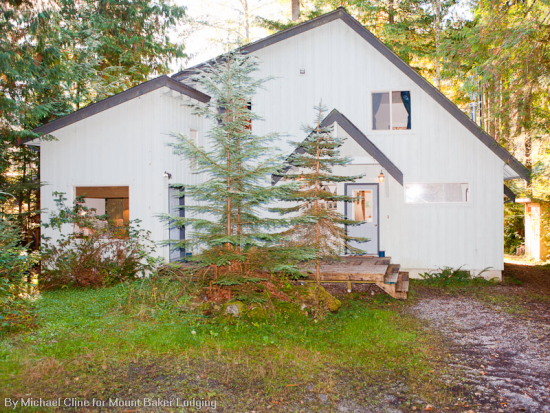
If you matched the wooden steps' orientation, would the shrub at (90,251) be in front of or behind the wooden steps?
behind

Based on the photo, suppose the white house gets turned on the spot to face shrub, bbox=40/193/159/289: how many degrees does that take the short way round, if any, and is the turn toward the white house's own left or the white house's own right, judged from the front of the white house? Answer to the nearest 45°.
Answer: approximately 90° to the white house's own right

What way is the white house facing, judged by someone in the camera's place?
facing the viewer

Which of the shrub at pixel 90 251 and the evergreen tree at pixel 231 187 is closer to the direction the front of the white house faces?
the evergreen tree

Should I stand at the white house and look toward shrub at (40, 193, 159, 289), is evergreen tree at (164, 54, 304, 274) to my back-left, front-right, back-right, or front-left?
front-left

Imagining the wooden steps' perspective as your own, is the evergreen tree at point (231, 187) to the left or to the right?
on its right

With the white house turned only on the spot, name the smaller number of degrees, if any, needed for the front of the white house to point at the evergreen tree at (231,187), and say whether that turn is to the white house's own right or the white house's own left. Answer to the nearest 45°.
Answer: approximately 45° to the white house's own right
